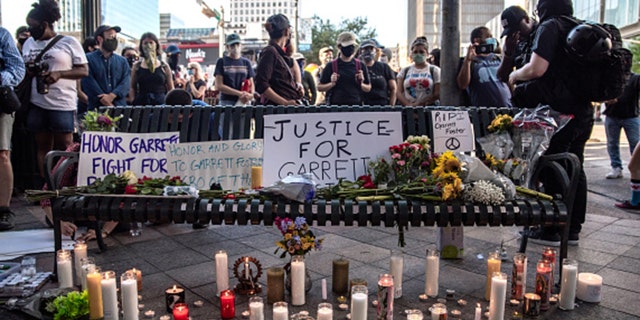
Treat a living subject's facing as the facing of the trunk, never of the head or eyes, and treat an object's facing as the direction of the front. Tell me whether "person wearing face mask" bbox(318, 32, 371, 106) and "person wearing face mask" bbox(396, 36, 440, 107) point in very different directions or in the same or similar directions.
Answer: same or similar directions

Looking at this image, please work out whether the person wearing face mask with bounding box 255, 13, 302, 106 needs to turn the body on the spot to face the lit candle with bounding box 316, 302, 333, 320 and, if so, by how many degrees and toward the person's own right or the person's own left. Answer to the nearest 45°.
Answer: approximately 45° to the person's own right

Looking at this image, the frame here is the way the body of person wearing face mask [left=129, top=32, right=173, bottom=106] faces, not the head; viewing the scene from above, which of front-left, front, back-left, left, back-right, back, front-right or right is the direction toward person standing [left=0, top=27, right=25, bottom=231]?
front-right

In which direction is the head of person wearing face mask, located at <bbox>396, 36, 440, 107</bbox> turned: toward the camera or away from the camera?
toward the camera

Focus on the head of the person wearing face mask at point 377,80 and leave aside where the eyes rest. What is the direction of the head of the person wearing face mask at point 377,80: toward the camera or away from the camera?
toward the camera

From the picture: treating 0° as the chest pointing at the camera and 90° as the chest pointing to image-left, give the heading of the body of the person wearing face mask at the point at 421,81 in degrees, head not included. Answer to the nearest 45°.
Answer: approximately 0°

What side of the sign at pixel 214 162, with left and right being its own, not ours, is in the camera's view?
front

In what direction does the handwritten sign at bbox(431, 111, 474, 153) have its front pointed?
toward the camera

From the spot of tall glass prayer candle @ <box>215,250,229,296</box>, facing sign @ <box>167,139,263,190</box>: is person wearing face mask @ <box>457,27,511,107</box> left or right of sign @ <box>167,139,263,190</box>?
right

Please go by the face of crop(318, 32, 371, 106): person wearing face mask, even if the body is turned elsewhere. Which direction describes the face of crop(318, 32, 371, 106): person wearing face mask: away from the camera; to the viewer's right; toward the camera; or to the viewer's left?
toward the camera

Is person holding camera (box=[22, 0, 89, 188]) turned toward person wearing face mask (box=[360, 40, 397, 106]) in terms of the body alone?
no

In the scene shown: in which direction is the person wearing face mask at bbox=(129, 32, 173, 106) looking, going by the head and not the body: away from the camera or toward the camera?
toward the camera

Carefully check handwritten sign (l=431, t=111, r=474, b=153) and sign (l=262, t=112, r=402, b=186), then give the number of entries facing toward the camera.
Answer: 2

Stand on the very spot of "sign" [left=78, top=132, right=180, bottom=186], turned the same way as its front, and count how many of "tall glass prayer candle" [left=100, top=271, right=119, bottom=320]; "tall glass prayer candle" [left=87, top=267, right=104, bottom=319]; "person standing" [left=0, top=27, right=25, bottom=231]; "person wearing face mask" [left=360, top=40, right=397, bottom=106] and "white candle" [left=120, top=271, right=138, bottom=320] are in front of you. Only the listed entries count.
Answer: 3

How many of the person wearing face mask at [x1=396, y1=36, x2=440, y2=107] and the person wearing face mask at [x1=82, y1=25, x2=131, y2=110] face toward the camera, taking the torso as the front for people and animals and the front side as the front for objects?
2

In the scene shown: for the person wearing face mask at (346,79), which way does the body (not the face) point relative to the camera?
toward the camera

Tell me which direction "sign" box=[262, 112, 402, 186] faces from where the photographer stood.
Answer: facing the viewer

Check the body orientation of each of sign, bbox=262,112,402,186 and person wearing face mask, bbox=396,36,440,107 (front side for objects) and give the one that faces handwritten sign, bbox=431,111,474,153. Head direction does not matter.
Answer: the person wearing face mask

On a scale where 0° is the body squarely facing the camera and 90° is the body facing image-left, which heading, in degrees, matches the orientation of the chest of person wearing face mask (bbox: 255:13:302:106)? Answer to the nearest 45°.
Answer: approximately 315°

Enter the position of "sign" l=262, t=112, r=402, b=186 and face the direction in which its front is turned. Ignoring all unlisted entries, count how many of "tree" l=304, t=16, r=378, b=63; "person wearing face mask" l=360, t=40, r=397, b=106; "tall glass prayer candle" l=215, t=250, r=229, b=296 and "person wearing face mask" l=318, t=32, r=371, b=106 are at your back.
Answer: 3

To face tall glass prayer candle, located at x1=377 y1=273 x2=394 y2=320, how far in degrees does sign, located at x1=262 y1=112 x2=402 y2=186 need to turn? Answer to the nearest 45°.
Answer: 0° — it already faces it

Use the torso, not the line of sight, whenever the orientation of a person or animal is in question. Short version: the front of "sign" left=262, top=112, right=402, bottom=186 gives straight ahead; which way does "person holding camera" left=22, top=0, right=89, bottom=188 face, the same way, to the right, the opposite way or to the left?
the same way

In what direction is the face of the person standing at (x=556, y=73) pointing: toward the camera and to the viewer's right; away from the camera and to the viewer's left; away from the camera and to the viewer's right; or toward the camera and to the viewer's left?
away from the camera and to the viewer's left
